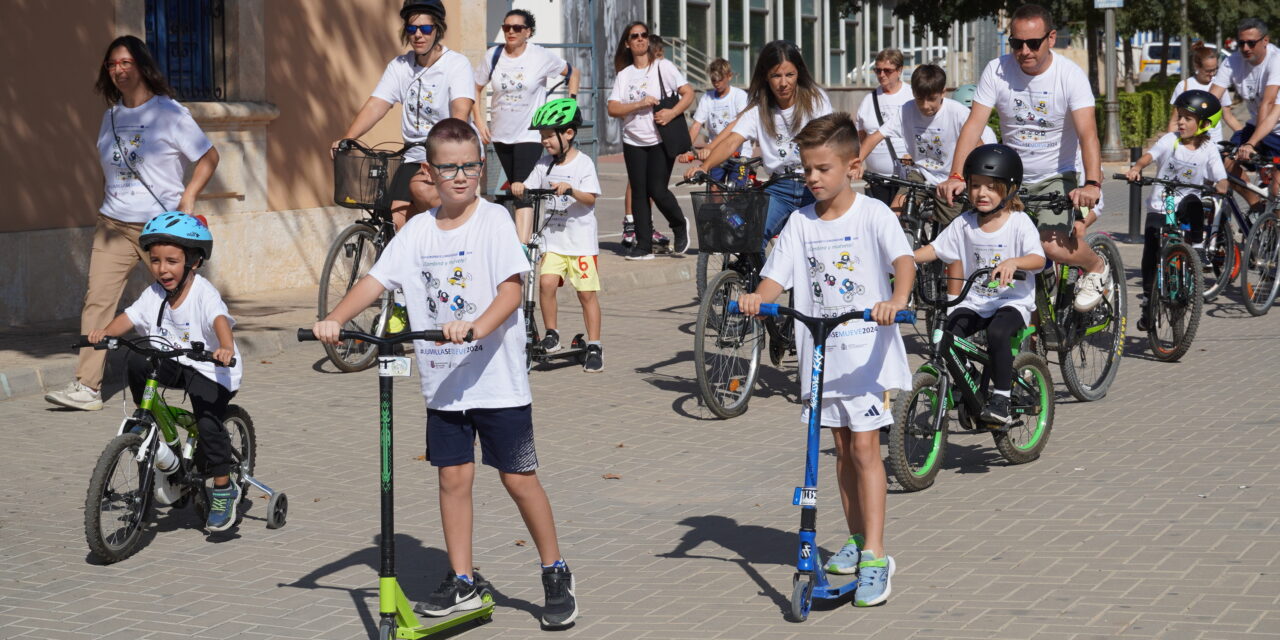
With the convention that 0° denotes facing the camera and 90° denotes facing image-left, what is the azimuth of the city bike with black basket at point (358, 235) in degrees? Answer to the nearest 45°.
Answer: approximately 45°

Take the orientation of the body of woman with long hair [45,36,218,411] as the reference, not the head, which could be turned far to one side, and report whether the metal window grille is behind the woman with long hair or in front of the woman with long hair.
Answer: behind

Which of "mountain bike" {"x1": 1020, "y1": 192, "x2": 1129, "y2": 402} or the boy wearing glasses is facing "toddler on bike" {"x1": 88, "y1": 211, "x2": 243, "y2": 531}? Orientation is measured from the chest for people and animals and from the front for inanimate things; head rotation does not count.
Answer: the mountain bike

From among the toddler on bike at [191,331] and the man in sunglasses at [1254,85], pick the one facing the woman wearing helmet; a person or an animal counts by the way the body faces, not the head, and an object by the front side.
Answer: the man in sunglasses

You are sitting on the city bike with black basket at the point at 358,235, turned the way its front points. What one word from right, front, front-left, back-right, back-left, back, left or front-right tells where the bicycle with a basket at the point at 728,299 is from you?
left

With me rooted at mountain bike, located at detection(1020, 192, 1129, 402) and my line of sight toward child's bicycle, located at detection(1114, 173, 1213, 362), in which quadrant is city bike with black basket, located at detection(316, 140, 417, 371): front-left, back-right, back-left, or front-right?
back-left

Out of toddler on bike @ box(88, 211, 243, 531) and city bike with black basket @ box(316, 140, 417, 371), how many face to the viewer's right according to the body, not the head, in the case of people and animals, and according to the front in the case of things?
0

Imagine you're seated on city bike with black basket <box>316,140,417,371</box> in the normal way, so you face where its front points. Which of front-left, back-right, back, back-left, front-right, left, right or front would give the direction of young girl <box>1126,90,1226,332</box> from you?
back-left

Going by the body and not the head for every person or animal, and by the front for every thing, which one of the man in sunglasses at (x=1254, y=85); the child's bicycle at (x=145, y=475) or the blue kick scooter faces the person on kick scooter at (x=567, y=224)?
the man in sunglasses

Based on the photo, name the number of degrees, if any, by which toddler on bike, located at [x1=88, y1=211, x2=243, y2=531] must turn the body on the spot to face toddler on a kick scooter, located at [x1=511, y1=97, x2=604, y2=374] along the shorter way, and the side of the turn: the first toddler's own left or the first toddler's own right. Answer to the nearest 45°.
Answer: approximately 180°

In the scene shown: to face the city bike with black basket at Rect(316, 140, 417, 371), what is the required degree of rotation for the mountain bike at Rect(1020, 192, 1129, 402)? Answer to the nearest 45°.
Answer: approximately 45° to its right

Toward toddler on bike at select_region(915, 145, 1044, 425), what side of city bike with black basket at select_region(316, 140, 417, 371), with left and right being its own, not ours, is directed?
left

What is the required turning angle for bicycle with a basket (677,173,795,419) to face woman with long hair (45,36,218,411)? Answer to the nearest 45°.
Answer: approximately 45° to its right

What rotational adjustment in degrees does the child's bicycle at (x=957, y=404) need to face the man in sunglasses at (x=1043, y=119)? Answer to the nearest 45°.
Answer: approximately 135° to its right

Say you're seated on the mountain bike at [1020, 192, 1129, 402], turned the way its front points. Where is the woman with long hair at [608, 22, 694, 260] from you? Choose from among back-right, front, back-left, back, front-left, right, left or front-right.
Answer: right

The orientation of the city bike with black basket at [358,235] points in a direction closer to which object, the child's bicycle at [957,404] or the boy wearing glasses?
the boy wearing glasses
